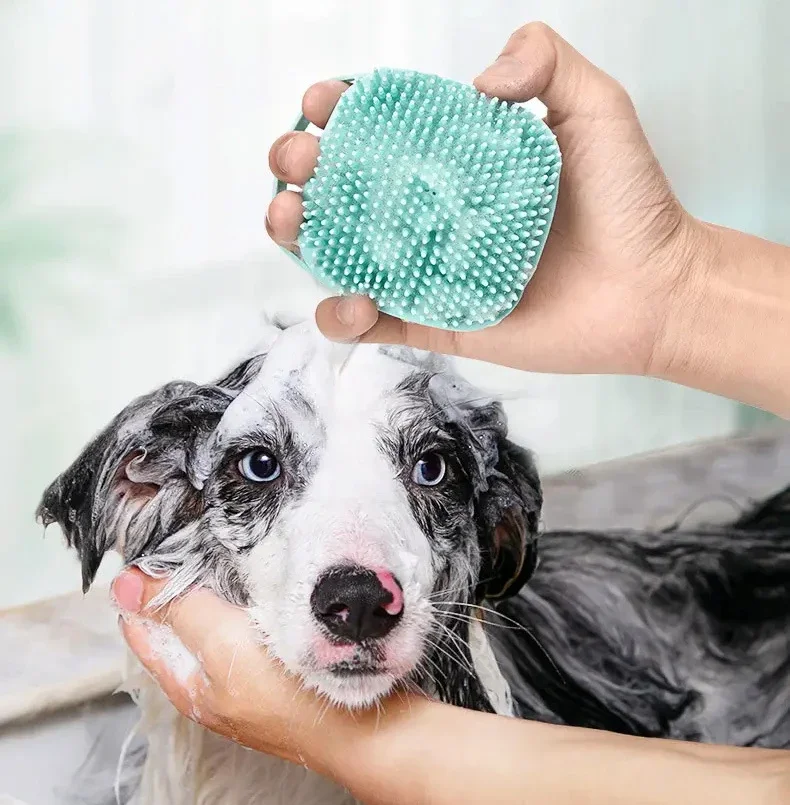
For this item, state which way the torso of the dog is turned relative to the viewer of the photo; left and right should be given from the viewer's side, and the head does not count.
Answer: facing the viewer and to the left of the viewer
